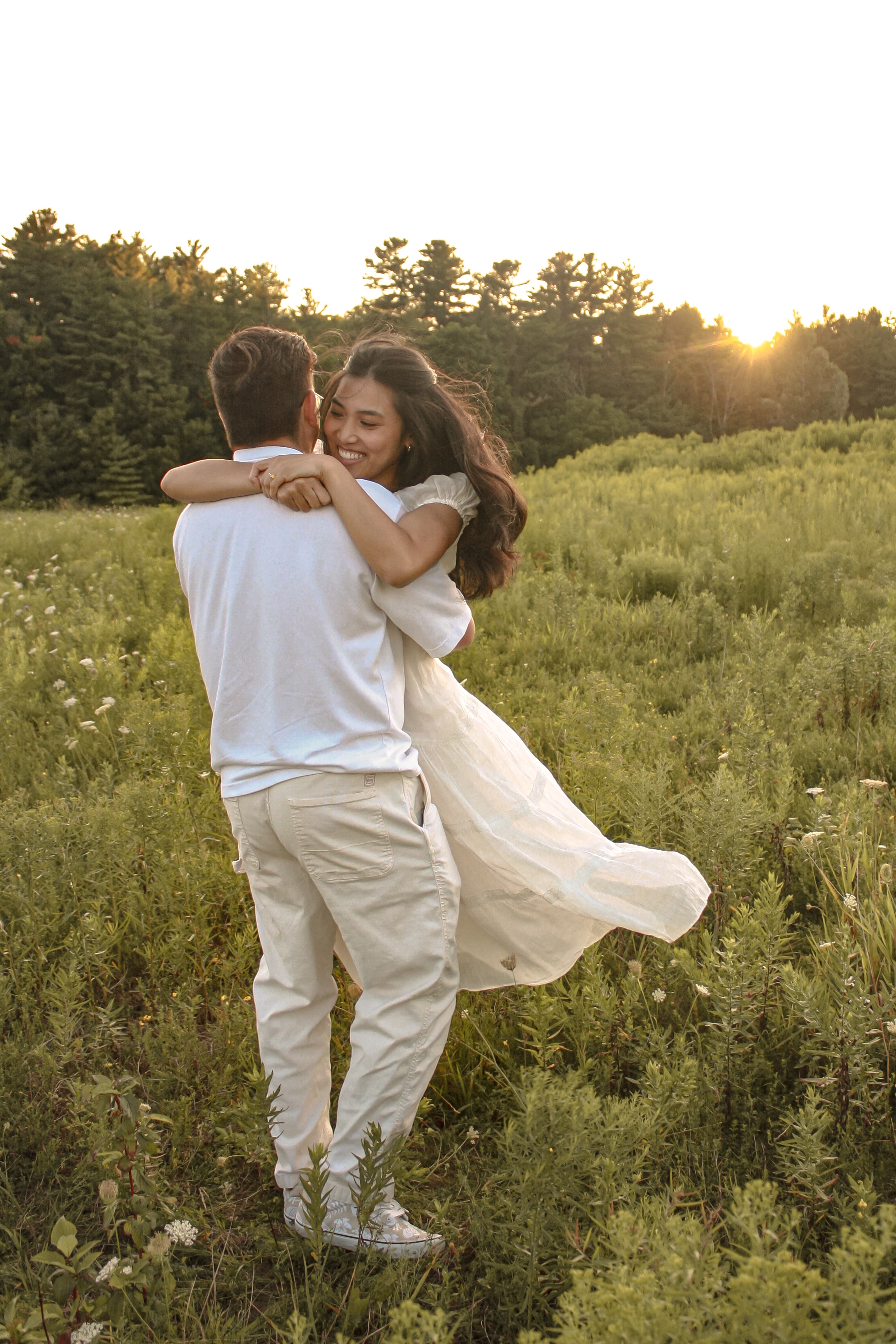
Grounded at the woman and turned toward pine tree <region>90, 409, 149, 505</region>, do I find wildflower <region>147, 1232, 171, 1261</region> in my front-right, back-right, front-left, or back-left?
back-left

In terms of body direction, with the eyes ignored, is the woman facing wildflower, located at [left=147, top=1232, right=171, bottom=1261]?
yes

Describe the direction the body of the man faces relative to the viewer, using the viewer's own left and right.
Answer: facing away from the viewer and to the right of the viewer

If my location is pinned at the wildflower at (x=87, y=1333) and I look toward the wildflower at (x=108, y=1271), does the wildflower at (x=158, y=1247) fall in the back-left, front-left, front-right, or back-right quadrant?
front-right

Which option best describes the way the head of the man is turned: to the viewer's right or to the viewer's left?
to the viewer's right

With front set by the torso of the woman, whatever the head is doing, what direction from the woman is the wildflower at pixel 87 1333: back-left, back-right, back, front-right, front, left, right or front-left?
front

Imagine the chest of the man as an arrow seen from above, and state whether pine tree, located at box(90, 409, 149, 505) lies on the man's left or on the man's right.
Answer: on the man's left

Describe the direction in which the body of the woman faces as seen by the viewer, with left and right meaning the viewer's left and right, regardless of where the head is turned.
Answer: facing the viewer and to the left of the viewer

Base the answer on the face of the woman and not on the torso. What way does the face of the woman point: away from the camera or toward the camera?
toward the camera

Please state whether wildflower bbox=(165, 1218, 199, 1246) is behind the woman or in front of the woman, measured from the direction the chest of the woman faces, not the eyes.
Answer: in front
